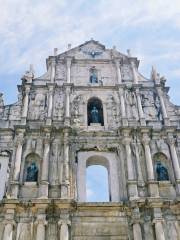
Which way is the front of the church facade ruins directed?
toward the camera
